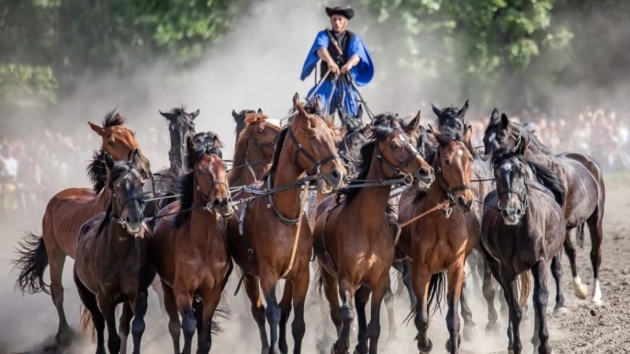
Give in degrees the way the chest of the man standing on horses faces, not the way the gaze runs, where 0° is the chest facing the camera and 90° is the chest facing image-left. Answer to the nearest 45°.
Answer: approximately 0°

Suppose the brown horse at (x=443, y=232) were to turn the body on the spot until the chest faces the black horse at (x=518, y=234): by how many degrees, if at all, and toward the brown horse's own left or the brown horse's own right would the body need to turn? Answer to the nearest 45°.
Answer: approximately 135° to the brown horse's own left

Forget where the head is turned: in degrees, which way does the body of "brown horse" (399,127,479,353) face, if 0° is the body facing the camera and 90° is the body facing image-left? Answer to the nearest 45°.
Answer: approximately 0°

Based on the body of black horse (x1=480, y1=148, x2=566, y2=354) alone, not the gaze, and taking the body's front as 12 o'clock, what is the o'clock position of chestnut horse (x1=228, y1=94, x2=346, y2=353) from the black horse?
The chestnut horse is roughly at 2 o'clock from the black horse.

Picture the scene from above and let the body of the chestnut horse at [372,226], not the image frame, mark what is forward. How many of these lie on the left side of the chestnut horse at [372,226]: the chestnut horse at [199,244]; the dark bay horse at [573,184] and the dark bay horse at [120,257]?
1
